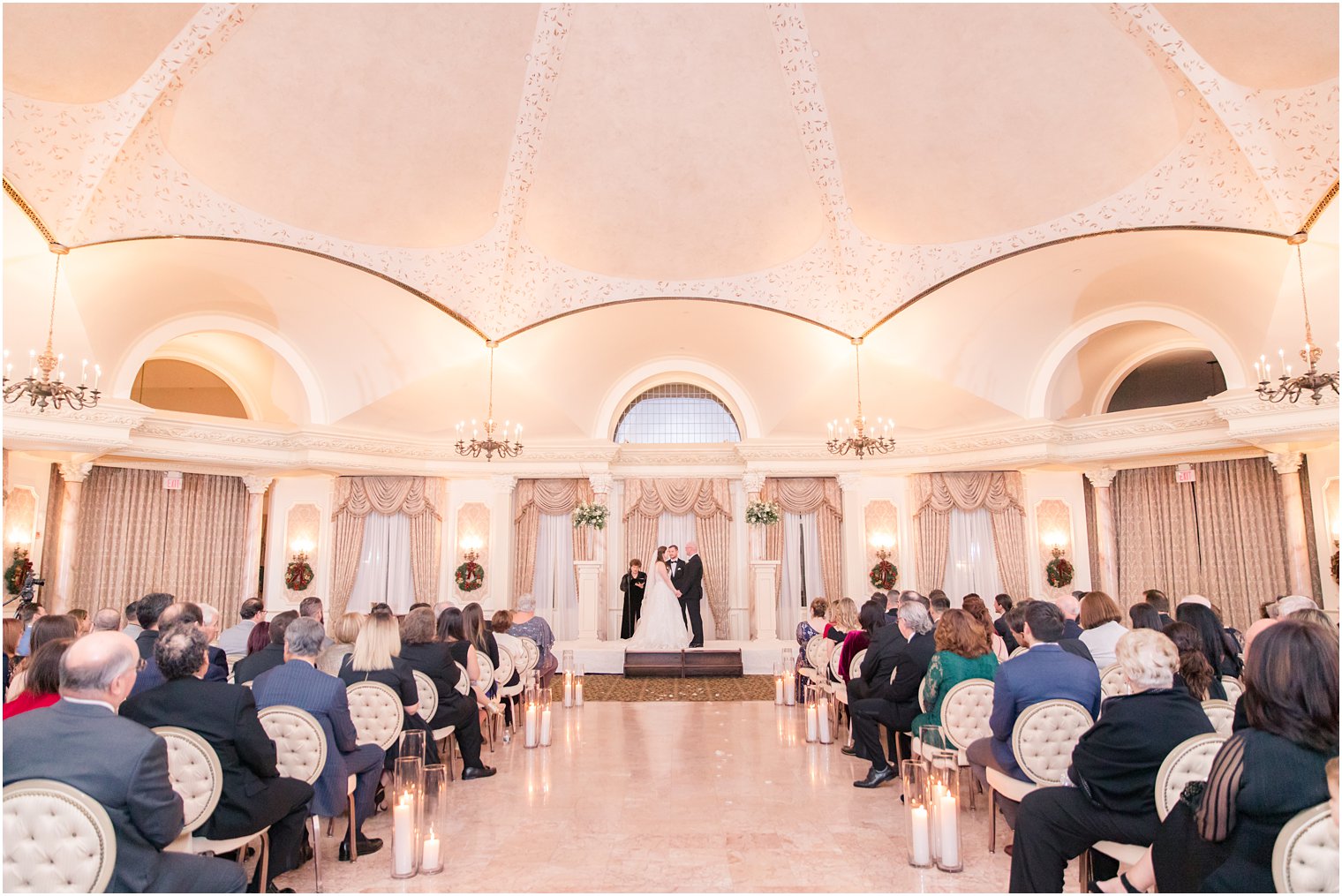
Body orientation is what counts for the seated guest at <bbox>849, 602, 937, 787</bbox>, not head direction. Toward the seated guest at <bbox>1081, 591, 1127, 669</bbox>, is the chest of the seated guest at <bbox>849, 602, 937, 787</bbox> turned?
no

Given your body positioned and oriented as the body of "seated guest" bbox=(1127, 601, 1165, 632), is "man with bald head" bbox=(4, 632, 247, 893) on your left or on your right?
on your left

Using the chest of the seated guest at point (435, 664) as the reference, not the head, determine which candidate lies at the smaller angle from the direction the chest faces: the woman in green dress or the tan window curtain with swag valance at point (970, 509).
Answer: the tan window curtain with swag valance

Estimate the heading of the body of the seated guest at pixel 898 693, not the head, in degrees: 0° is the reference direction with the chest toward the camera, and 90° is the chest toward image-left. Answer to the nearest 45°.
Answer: approximately 90°

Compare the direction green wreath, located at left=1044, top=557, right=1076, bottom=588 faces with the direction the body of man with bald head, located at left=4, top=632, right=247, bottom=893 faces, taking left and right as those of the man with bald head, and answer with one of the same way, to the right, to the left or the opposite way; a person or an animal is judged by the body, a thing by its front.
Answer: the opposite way

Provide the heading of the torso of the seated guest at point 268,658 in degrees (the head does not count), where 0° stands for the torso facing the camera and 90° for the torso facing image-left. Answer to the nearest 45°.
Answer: approximately 225°

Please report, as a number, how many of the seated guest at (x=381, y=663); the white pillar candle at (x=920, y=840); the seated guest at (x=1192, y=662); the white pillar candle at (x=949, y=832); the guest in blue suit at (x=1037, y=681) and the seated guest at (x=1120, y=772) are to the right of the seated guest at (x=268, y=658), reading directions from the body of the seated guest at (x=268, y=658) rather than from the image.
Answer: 6

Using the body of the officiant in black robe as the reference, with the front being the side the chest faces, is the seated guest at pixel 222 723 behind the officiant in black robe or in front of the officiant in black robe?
in front

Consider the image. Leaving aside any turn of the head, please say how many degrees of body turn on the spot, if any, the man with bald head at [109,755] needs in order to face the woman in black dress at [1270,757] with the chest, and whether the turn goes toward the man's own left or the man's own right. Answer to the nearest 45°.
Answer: approximately 90° to the man's own right

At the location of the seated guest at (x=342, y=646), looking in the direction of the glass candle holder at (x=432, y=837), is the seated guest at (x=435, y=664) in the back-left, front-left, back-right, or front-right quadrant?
front-left

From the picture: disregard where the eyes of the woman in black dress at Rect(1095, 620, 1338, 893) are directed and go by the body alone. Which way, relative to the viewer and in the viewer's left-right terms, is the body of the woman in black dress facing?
facing away from the viewer and to the left of the viewer

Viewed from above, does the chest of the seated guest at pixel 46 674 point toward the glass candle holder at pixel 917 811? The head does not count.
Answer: no

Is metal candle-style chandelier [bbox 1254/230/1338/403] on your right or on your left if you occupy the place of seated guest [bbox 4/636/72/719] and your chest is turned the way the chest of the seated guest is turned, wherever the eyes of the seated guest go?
on your right

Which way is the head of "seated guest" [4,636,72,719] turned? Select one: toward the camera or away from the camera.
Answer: away from the camera

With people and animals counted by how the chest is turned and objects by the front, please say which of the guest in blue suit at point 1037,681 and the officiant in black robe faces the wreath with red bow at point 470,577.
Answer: the guest in blue suit

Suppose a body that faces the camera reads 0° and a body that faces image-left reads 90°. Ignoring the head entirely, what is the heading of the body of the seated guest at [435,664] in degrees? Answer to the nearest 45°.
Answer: approximately 225°

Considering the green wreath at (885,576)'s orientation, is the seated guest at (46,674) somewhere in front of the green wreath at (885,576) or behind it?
in front

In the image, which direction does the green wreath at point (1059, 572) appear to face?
toward the camera

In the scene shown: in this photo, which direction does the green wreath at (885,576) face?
toward the camera

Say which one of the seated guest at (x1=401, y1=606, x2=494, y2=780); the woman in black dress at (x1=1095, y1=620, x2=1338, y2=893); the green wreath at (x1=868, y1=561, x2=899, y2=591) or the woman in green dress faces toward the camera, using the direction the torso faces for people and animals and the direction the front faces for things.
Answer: the green wreath

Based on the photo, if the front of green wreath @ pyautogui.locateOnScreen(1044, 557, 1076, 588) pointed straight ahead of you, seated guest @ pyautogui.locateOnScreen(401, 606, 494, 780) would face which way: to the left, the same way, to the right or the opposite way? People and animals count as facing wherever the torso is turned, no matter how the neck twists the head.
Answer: the opposite way

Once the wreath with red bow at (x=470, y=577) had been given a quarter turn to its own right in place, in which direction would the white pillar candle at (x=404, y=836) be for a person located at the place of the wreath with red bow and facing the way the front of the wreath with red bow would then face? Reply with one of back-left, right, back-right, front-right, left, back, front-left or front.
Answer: left
